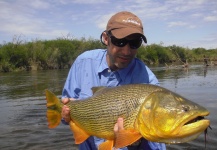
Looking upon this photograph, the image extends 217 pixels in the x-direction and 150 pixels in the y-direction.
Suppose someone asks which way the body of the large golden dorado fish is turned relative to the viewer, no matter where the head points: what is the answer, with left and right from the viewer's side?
facing to the right of the viewer
